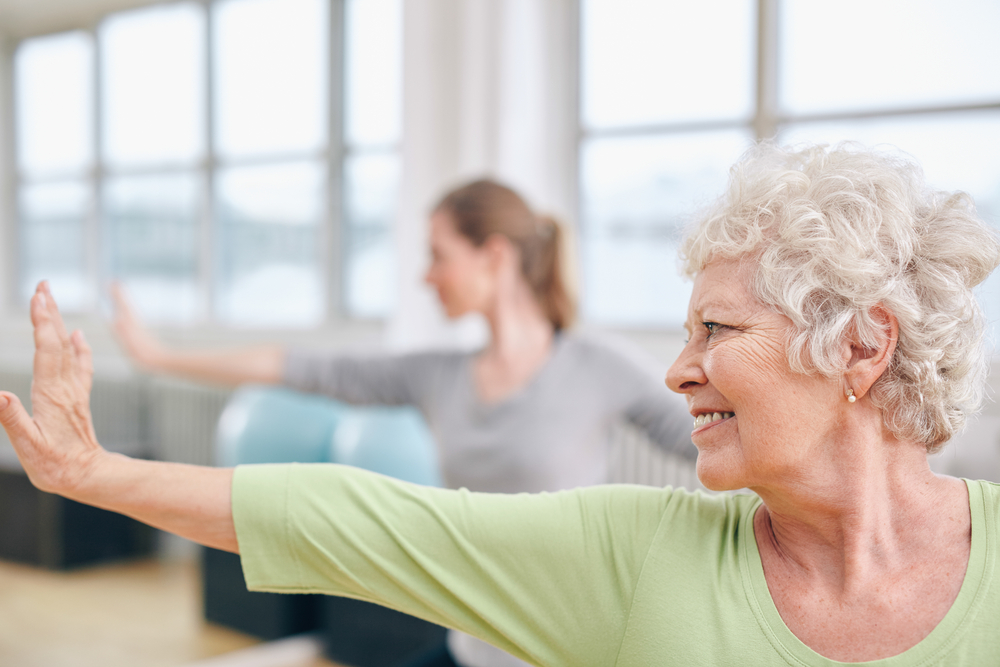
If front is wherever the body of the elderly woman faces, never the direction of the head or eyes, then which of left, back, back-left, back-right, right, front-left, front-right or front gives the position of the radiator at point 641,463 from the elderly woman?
back

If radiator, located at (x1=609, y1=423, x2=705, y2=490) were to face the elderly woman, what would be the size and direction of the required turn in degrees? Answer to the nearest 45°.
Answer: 0° — it already faces them

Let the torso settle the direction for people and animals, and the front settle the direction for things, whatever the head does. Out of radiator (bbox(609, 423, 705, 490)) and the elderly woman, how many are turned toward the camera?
2

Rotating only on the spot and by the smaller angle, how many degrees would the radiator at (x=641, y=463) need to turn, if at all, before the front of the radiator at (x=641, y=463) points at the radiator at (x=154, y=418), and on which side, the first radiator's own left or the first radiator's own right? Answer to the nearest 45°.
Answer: approximately 45° to the first radiator's own right

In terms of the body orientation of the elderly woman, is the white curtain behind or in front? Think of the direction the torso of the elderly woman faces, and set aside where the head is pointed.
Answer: behind

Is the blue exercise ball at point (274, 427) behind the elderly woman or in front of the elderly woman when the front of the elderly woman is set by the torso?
behind

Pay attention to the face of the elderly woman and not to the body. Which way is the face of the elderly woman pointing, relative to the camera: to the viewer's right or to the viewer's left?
to the viewer's left

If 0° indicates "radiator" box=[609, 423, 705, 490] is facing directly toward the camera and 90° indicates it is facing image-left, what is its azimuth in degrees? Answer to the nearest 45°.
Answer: approximately 0°
